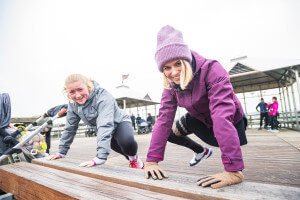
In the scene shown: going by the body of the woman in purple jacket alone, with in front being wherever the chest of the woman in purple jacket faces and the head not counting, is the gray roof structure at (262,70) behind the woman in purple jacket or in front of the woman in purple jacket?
behind

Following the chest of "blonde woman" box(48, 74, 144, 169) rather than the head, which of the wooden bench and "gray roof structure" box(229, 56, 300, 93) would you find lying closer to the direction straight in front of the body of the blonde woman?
the wooden bench

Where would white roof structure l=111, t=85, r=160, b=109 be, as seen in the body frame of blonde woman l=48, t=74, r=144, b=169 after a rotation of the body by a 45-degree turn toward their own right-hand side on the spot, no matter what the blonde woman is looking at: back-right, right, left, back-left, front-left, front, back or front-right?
right

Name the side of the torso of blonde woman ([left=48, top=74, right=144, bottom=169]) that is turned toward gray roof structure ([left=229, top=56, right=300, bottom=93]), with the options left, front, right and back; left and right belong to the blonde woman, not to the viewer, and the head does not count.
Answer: back

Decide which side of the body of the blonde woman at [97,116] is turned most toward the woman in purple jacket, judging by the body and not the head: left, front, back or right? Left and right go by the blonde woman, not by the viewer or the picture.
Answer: left

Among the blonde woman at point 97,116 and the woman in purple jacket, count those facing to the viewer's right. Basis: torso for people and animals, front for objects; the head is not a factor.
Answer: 0

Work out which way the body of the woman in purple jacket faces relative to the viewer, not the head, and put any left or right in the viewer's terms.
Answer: facing the viewer and to the left of the viewer
